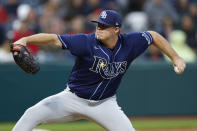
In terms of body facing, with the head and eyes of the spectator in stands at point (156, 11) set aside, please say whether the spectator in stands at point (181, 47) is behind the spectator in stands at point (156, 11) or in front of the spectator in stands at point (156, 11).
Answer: in front

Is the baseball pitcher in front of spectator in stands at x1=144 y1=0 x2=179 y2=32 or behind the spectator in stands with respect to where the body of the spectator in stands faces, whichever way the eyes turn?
in front

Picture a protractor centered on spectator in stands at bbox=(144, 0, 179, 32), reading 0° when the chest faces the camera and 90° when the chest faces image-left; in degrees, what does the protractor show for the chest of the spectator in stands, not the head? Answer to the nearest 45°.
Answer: approximately 0°

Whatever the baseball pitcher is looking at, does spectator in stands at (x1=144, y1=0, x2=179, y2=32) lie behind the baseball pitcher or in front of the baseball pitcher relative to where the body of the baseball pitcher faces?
behind

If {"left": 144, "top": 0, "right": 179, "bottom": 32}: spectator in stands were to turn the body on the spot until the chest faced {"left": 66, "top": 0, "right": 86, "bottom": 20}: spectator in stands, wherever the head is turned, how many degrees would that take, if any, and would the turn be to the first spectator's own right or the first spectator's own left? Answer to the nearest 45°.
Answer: approximately 90° to the first spectator's own right

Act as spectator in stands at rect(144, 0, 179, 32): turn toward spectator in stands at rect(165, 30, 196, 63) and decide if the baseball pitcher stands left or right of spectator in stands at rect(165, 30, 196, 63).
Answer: right

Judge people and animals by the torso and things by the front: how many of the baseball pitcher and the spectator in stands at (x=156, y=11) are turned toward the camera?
2

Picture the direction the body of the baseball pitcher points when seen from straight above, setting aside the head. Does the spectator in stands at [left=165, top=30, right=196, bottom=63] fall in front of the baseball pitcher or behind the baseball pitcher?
behind

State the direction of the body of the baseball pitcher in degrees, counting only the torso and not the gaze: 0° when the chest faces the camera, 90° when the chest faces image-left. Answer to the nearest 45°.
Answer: approximately 0°
